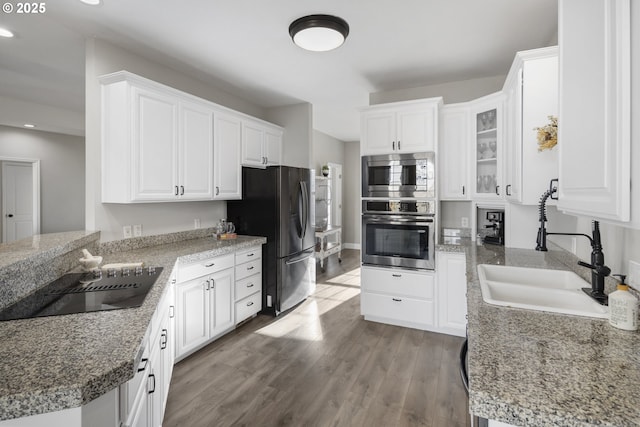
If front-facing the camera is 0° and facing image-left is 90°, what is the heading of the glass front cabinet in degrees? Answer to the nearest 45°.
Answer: approximately 45°

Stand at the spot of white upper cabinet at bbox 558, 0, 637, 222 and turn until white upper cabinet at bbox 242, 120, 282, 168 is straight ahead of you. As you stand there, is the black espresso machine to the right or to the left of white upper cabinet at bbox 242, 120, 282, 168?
right

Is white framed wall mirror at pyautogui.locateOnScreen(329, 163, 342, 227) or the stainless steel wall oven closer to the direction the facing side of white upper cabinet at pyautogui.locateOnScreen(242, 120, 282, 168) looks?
the stainless steel wall oven

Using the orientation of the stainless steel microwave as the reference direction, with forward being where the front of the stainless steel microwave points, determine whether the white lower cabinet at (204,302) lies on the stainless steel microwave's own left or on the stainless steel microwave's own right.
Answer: on the stainless steel microwave's own right

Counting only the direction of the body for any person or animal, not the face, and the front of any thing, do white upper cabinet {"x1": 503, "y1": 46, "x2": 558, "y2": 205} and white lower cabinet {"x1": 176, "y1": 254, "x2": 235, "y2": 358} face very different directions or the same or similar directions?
very different directions

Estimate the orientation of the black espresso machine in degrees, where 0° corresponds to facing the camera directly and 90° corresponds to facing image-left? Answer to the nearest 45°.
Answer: approximately 45°

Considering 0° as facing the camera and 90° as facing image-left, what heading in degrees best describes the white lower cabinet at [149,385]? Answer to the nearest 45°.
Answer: approximately 270°

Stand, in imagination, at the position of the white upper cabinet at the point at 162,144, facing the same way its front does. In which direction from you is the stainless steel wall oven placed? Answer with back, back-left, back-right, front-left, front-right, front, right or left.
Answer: front-left

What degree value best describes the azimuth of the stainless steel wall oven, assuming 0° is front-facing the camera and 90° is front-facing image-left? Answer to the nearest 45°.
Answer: approximately 0°
